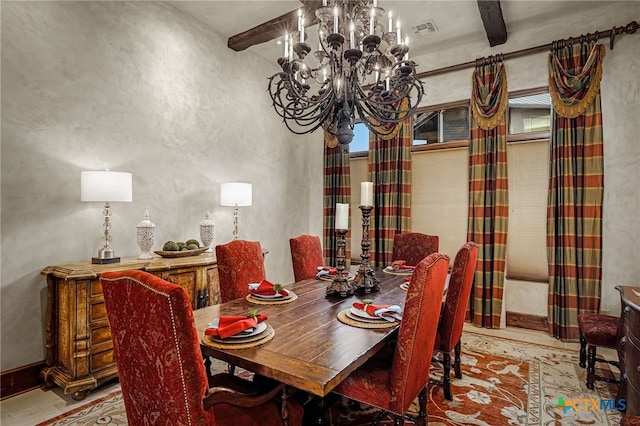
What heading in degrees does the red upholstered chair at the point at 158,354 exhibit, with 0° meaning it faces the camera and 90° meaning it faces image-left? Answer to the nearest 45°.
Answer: approximately 225°

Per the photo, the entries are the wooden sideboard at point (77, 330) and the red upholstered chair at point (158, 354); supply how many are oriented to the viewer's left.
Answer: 0

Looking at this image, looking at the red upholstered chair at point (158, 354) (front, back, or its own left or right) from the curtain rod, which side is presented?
front

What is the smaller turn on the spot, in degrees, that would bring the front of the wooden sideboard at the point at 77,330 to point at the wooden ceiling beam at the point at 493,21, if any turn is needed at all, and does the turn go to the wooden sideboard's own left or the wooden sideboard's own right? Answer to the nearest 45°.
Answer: approximately 45° to the wooden sideboard's own left

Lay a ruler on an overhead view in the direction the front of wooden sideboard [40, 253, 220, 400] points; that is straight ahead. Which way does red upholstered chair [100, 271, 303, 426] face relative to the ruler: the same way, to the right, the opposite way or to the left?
to the left

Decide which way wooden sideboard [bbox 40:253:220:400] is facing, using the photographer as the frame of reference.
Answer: facing the viewer and to the right of the viewer

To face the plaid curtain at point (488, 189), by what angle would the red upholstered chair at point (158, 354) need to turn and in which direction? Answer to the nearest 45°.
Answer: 0° — it already faces it

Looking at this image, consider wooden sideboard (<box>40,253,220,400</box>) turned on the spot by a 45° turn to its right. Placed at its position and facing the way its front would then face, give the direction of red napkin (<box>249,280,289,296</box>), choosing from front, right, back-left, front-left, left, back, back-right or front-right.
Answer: front-left

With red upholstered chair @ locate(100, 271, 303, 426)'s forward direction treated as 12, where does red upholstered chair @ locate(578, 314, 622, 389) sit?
red upholstered chair @ locate(578, 314, 622, 389) is roughly at 1 o'clock from red upholstered chair @ locate(100, 271, 303, 426).

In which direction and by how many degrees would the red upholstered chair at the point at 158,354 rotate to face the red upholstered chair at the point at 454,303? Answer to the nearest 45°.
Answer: approximately 45° to its right

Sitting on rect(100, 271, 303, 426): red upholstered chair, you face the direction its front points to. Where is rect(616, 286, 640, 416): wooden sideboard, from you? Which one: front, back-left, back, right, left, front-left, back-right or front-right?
front-right

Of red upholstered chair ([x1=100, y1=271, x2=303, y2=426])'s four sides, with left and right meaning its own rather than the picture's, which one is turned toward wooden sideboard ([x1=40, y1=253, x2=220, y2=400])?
left

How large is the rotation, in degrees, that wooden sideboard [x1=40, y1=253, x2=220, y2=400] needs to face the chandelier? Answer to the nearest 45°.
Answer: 0° — it already faces it

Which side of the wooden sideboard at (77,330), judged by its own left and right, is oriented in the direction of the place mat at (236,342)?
front

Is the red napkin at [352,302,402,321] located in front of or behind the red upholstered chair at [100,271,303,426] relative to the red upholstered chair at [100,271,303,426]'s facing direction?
in front

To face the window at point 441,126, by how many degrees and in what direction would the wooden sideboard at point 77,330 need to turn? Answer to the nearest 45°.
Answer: approximately 45° to its left
